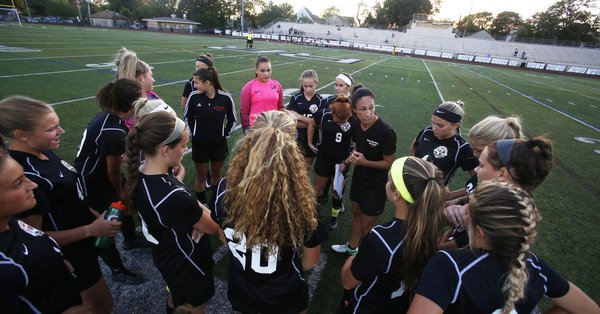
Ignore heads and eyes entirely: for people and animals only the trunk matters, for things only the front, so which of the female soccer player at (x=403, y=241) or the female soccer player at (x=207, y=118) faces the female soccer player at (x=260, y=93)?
the female soccer player at (x=403, y=241)

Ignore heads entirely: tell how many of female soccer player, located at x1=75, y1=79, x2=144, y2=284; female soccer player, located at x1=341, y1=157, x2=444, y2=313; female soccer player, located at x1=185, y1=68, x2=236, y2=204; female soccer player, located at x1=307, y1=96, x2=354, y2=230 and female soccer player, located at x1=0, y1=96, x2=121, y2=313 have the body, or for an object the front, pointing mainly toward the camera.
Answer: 2

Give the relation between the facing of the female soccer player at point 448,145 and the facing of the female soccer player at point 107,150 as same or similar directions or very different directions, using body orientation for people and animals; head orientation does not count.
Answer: very different directions

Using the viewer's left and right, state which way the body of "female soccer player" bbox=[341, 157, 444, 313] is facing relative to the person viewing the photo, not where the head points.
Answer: facing away from the viewer and to the left of the viewer

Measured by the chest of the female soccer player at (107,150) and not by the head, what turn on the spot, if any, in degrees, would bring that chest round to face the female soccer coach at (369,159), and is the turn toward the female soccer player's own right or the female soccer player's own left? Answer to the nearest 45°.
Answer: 0° — they already face them

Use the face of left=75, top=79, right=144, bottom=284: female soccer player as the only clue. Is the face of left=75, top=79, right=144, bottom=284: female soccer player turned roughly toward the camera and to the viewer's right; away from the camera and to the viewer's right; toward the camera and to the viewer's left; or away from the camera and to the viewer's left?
away from the camera and to the viewer's right

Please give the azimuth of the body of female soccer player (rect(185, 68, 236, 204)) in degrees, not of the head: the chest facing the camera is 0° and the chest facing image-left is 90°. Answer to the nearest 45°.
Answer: approximately 0°

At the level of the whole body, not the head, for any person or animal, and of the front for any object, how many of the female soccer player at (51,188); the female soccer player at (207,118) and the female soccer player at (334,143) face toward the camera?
2

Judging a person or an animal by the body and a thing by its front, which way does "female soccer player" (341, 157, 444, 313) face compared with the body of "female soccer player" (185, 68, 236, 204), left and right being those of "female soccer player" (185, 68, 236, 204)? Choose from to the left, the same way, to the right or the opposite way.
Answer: the opposite way

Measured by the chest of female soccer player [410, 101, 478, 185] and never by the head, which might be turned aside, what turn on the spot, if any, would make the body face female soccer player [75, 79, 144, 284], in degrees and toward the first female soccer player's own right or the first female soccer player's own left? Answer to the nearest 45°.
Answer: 0° — they already face them

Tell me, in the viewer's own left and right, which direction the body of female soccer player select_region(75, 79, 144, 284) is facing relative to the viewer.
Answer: facing to the right of the viewer

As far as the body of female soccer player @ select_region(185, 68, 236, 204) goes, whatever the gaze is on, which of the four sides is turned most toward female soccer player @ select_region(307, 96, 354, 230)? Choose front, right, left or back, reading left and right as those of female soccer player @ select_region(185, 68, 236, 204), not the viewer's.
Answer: left

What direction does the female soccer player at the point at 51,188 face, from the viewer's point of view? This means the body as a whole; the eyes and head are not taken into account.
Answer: to the viewer's right
